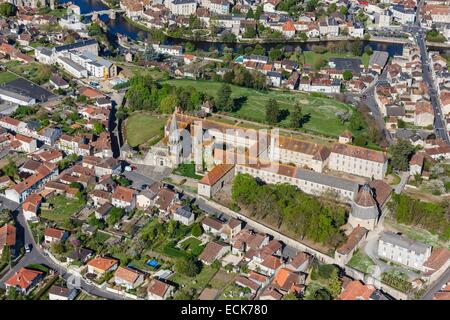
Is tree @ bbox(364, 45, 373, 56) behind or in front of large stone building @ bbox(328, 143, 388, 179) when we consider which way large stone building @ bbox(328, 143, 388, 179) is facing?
behind

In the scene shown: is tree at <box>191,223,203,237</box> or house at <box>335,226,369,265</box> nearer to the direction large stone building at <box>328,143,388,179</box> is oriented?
the house

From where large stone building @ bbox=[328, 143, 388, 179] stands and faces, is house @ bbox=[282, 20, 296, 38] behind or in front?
behind

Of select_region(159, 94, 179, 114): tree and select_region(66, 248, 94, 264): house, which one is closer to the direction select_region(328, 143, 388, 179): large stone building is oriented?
the house

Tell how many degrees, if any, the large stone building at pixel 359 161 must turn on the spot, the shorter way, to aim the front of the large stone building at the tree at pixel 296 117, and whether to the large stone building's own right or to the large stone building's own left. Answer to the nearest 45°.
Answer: approximately 135° to the large stone building's own right

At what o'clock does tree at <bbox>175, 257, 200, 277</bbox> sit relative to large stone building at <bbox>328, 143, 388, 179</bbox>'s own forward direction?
The tree is roughly at 1 o'clock from the large stone building.

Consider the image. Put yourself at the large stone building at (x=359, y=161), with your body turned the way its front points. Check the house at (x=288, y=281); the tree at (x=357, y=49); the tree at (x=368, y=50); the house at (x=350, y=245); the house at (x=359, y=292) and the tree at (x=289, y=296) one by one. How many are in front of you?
4

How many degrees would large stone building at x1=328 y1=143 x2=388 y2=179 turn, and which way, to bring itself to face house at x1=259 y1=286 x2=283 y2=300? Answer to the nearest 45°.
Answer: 0° — it already faces it

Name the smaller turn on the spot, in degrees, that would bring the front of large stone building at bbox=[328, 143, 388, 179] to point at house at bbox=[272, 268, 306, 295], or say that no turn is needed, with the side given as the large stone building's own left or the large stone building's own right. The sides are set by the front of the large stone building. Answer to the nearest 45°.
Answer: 0° — it already faces it

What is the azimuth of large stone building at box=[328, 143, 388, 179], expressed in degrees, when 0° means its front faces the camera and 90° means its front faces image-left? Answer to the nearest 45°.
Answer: approximately 0°

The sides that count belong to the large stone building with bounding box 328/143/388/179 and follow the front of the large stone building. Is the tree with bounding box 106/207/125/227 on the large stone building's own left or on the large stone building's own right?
on the large stone building's own right

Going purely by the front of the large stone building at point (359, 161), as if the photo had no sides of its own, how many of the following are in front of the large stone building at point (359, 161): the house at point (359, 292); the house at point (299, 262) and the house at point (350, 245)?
3

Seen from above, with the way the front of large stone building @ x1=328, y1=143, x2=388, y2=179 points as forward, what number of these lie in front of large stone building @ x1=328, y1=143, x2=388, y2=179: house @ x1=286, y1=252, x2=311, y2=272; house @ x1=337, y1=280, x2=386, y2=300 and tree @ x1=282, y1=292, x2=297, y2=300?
3

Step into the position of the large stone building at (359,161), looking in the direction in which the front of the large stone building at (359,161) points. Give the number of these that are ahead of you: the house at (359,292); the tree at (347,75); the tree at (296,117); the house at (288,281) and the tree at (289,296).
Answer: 3
